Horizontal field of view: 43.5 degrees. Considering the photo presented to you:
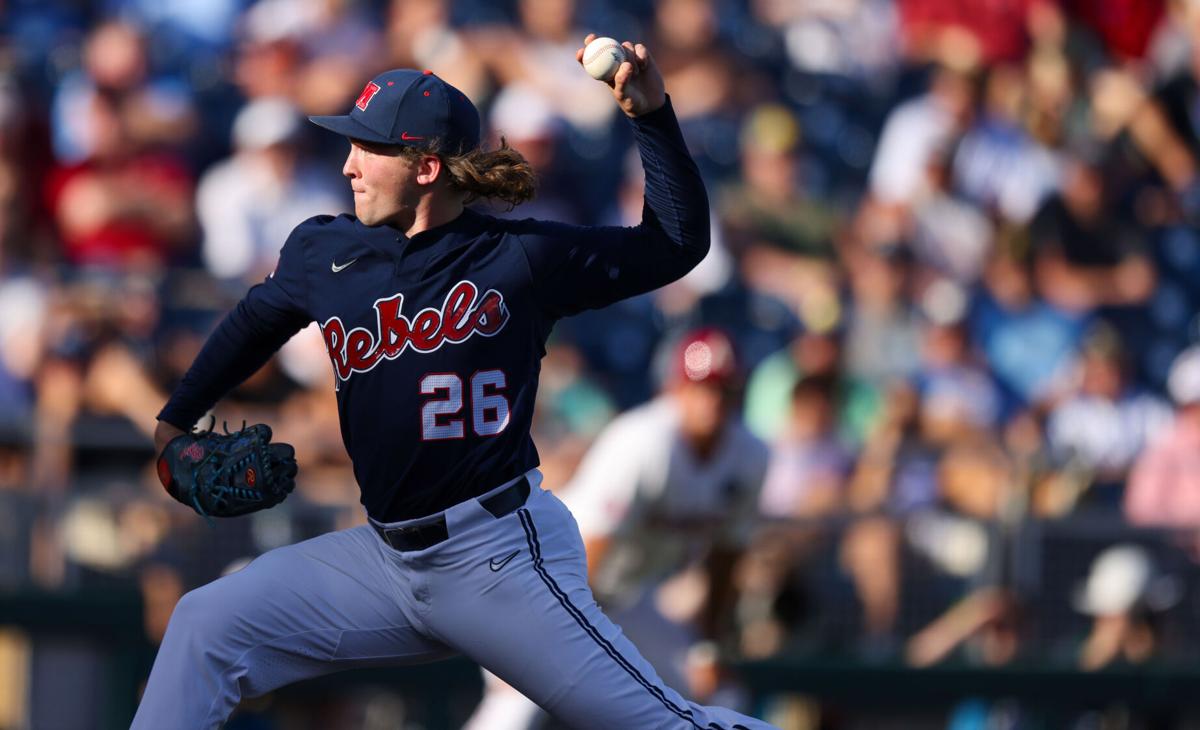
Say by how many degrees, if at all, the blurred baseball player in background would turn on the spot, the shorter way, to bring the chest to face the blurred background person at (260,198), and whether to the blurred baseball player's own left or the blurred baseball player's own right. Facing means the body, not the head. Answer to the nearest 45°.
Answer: approximately 135° to the blurred baseball player's own right

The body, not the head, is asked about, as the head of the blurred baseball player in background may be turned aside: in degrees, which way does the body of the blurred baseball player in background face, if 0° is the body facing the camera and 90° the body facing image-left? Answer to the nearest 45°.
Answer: approximately 0°
